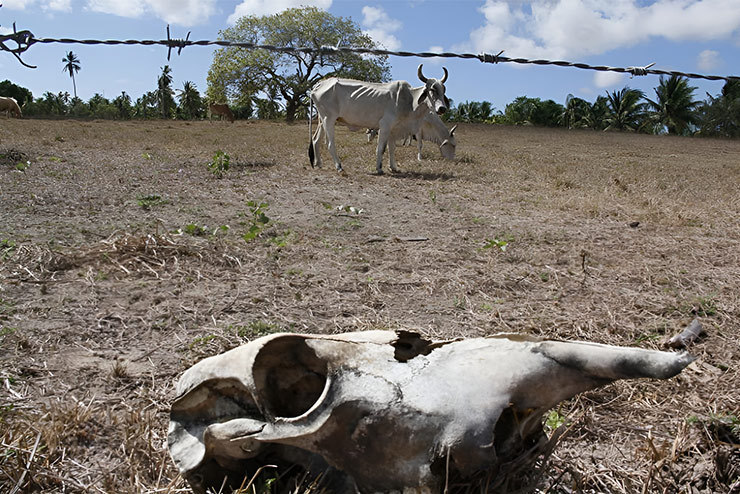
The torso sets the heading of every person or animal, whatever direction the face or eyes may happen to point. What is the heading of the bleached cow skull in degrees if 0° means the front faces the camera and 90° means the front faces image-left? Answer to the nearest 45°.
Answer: approximately 270°

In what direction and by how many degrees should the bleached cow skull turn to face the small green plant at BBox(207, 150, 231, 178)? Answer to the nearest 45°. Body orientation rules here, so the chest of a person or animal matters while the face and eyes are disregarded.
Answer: approximately 135° to its left

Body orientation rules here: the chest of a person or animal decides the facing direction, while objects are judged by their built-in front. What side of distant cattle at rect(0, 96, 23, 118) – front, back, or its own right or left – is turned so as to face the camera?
right

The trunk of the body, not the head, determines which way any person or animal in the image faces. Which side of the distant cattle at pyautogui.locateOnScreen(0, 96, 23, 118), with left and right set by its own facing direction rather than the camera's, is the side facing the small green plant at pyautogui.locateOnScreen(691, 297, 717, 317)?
right

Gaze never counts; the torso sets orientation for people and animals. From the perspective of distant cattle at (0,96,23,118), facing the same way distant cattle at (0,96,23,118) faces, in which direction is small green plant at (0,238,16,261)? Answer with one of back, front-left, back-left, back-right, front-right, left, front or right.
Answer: right

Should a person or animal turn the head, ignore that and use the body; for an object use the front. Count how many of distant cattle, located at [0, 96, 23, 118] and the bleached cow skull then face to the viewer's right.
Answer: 2

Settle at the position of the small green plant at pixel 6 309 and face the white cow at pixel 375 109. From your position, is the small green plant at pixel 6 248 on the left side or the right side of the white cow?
left

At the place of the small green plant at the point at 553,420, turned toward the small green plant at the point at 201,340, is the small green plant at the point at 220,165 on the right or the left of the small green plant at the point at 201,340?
right

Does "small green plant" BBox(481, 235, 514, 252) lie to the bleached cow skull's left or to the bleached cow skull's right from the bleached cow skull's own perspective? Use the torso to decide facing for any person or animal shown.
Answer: on its left

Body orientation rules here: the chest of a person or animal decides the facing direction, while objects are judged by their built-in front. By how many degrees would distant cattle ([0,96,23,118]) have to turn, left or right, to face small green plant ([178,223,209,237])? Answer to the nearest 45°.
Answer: approximately 90° to its right
